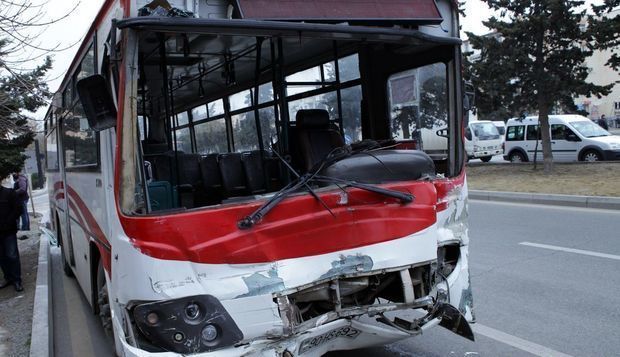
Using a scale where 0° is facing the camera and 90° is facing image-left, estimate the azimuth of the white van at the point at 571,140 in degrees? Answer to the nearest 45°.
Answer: approximately 270°

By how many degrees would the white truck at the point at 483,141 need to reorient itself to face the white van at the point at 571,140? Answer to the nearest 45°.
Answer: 0° — it already faces it

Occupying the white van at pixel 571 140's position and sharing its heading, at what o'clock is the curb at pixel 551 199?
The curb is roughly at 3 o'clock from the white van.

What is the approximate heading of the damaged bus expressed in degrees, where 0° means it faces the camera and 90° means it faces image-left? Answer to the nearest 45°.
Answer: approximately 315°
